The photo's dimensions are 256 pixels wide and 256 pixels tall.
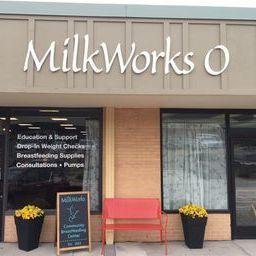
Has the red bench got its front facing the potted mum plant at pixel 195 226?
no

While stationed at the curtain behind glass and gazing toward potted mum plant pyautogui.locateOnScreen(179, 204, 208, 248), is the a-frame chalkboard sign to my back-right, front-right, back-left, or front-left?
front-right

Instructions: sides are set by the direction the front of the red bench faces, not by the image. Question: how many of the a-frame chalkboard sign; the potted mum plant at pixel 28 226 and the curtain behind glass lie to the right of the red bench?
2

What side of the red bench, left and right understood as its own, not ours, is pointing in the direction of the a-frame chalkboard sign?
right

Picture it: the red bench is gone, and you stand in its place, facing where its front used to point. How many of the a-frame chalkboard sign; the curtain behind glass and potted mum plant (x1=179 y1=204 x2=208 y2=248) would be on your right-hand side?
1

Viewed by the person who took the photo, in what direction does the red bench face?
facing the viewer

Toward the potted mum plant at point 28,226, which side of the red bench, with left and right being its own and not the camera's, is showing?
right

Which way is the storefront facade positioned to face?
toward the camera

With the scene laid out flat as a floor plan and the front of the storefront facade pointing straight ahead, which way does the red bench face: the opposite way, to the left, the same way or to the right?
the same way
